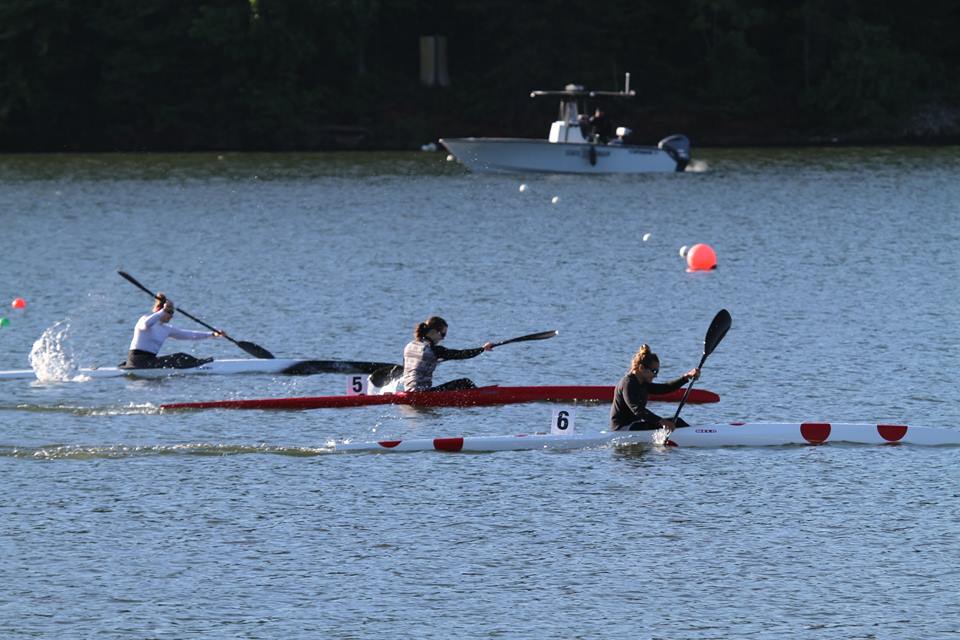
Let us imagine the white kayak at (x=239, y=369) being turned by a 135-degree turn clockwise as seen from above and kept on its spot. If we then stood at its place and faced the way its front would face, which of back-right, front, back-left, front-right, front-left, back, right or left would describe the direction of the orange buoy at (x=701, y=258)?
back

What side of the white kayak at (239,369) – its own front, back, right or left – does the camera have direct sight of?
right

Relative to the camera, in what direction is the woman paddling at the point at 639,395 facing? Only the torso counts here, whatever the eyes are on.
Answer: to the viewer's right

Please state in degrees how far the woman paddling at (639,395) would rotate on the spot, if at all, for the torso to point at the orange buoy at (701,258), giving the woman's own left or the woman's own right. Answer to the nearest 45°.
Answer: approximately 90° to the woman's own left

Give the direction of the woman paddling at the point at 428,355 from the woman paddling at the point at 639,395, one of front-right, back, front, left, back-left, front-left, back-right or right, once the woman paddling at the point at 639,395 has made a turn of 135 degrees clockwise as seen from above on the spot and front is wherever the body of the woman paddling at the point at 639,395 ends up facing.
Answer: right

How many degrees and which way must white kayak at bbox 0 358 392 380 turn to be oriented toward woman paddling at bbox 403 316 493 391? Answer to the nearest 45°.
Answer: approximately 45° to its right

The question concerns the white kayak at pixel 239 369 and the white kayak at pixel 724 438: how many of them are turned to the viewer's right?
2

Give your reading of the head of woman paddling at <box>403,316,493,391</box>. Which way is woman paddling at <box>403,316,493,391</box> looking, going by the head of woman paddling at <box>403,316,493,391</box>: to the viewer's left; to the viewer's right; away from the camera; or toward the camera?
to the viewer's right

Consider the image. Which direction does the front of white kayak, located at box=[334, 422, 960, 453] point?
to the viewer's right

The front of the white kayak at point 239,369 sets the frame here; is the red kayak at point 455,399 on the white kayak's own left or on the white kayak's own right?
on the white kayak's own right
